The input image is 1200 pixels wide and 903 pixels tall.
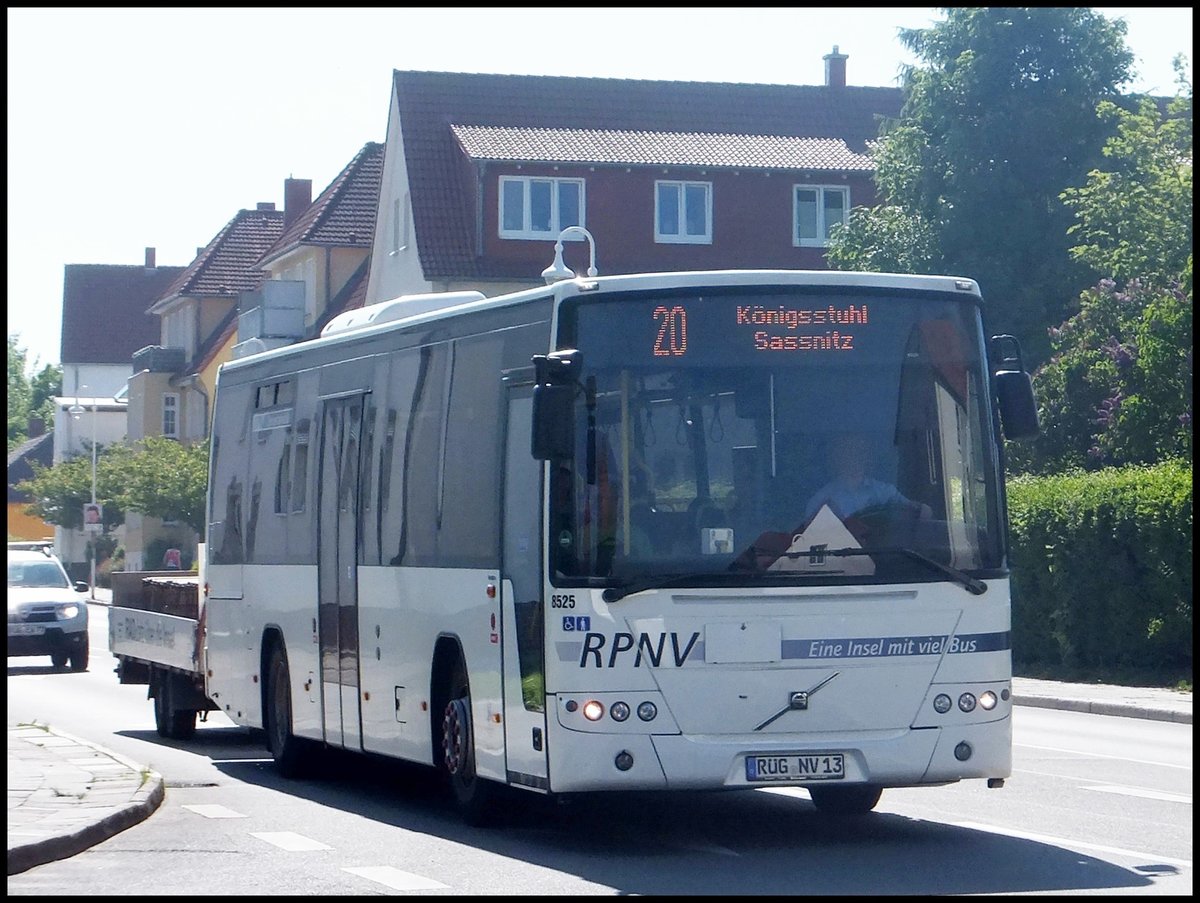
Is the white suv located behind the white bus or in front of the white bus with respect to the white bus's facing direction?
behind

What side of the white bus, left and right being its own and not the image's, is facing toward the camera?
front

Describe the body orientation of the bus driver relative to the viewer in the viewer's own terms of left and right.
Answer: facing the viewer

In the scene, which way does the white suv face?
toward the camera

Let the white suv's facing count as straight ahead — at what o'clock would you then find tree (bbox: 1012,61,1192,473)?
The tree is roughly at 9 o'clock from the white suv.

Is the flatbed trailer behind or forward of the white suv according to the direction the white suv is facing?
forward

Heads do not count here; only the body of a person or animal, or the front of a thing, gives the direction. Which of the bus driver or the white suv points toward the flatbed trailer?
the white suv

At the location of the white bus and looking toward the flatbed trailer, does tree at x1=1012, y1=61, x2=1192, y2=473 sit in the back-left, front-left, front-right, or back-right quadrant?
front-right

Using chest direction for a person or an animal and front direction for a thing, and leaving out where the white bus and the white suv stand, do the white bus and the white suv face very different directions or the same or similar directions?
same or similar directions

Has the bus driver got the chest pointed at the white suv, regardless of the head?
no

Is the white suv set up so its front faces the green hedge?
no
